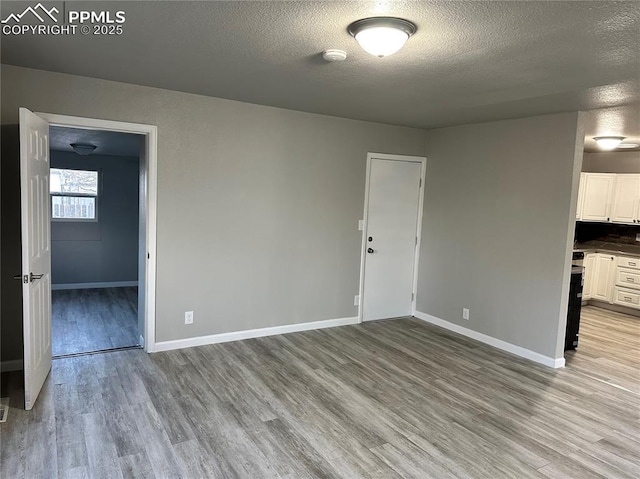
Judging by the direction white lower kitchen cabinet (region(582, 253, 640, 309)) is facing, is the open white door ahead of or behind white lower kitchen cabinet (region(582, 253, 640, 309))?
ahead

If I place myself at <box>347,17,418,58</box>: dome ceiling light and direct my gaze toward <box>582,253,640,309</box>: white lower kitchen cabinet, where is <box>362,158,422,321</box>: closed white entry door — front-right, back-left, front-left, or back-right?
front-left

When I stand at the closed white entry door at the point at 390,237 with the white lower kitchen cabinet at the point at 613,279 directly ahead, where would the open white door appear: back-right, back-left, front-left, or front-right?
back-right

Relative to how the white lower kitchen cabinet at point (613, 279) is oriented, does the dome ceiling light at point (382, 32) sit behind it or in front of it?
in front

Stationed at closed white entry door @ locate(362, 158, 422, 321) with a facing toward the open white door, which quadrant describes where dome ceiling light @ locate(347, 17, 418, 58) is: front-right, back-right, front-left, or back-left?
front-left

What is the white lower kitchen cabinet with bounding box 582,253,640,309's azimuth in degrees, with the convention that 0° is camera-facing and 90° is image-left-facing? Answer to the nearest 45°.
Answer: approximately 45°

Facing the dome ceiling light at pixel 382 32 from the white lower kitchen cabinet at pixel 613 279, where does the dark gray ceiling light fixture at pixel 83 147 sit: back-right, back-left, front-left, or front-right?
front-right

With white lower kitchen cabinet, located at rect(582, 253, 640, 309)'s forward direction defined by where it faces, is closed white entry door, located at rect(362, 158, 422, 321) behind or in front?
in front
